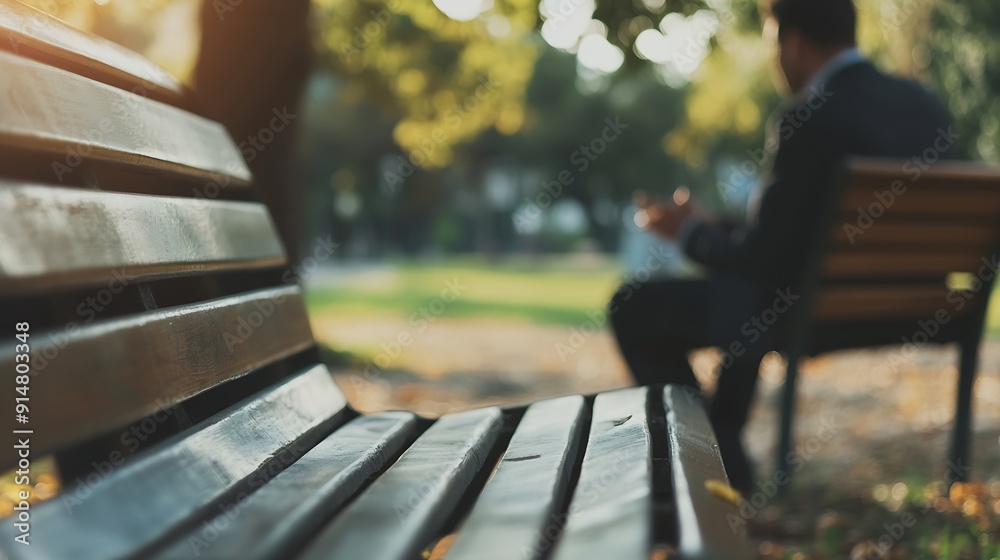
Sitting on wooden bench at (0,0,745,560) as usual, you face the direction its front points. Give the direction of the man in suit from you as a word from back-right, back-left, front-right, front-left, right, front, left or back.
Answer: front-left

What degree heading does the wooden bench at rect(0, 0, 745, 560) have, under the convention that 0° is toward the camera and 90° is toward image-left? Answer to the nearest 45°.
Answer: approximately 270°

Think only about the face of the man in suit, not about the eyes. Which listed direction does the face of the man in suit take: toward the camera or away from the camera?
away from the camera

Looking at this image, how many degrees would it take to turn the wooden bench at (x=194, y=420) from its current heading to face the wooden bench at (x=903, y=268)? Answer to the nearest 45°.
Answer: approximately 45° to its left
